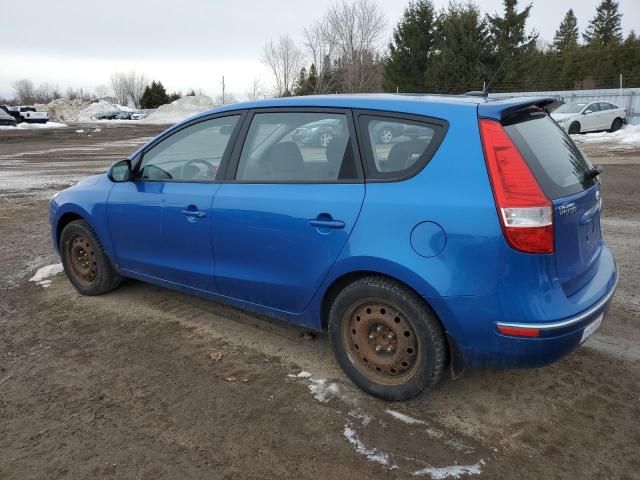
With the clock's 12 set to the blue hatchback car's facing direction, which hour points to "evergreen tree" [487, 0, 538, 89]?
The evergreen tree is roughly at 2 o'clock from the blue hatchback car.

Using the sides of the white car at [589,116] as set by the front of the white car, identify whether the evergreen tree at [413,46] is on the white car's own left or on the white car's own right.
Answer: on the white car's own right

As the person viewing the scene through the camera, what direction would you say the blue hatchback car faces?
facing away from the viewer and to the left of the viewer

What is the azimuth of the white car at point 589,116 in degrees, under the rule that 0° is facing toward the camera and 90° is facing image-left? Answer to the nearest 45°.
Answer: approximately 45°

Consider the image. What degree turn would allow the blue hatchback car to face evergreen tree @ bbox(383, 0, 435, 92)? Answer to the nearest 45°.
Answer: approximately 45° to its right

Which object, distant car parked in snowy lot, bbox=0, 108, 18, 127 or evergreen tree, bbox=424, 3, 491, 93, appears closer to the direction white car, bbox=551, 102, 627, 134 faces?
the distant car parked in snowy lot

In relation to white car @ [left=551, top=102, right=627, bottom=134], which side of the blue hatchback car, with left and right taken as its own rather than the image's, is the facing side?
right

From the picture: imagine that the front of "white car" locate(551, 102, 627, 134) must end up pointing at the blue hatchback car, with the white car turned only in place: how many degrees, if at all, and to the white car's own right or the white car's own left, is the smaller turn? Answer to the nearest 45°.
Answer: approximately 45° to the white car's own left

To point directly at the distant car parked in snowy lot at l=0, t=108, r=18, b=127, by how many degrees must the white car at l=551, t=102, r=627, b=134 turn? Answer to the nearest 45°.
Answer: approximately 45° to its right

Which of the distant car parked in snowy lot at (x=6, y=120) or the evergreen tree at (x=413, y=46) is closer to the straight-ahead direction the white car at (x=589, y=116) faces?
the distant car parked in snowy lot

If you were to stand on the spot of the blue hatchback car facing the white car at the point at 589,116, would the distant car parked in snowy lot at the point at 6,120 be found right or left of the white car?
left
